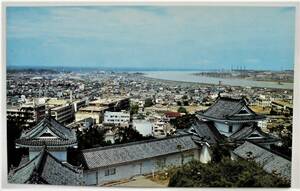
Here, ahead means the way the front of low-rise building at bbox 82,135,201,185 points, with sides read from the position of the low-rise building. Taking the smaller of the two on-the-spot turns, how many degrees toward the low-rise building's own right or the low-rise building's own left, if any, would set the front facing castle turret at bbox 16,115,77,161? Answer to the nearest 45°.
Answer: approximately 135° to the low-rise building's own right

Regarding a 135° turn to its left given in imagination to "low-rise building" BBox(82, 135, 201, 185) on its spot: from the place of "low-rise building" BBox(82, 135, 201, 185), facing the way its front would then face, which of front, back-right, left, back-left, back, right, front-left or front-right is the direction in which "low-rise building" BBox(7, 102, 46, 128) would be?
left

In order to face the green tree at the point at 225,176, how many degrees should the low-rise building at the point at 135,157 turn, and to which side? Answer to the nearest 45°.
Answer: approximately 45° to its left

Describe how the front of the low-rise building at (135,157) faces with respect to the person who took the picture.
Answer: facing the viewer and to the right of the viewer
